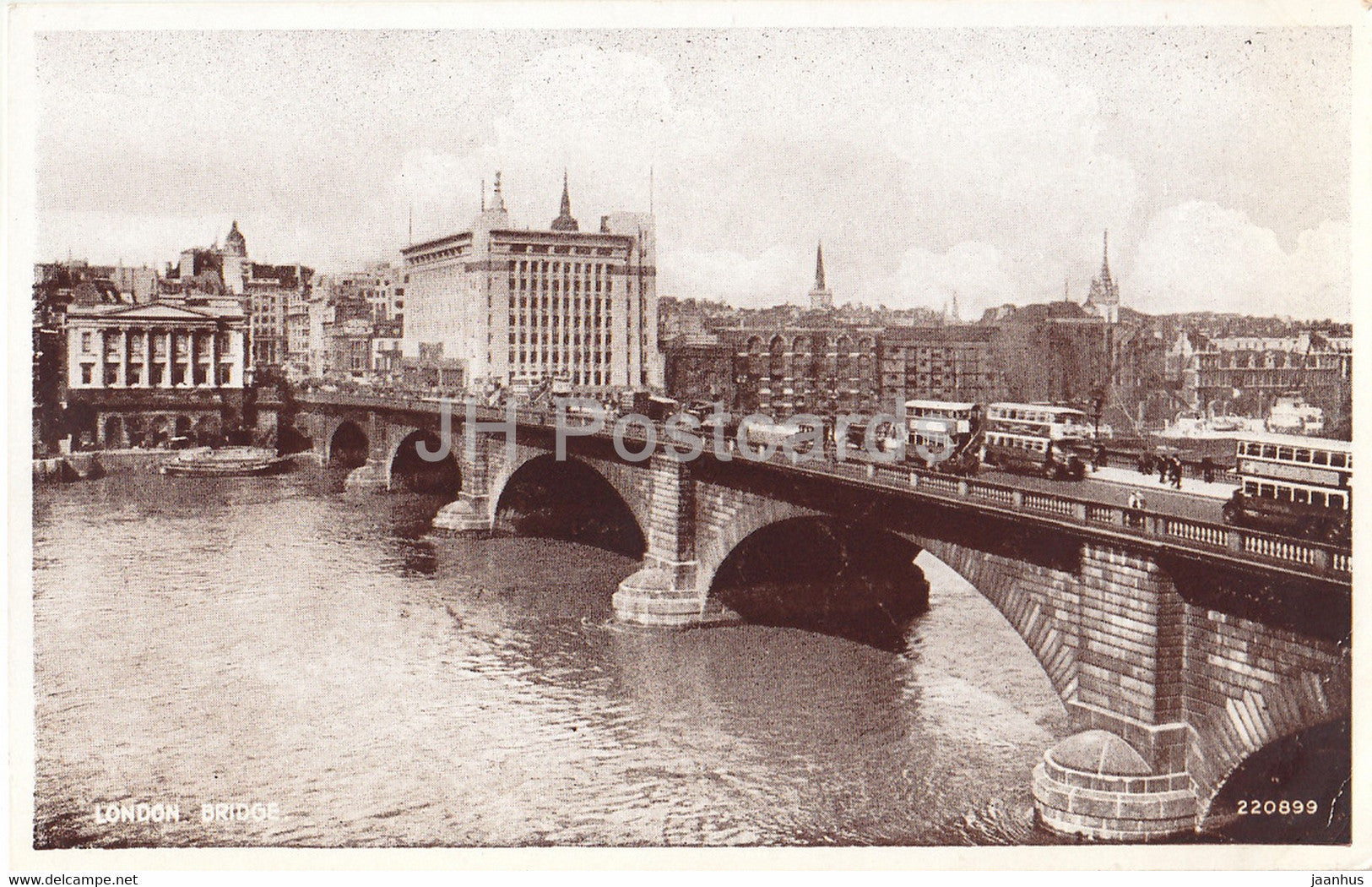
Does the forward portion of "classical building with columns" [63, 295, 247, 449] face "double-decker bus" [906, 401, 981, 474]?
no

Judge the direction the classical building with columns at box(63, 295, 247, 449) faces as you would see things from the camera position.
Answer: facing the viewer

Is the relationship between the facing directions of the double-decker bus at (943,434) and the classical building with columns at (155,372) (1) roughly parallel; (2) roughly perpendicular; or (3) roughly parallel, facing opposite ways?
roughly parallel, facing opposite ways

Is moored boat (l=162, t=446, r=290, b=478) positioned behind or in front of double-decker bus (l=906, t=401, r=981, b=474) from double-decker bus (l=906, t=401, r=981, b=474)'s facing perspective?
in front
